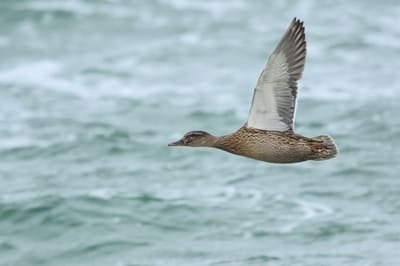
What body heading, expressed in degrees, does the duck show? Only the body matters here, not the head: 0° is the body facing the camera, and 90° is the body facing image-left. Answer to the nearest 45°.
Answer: approximately 90°
